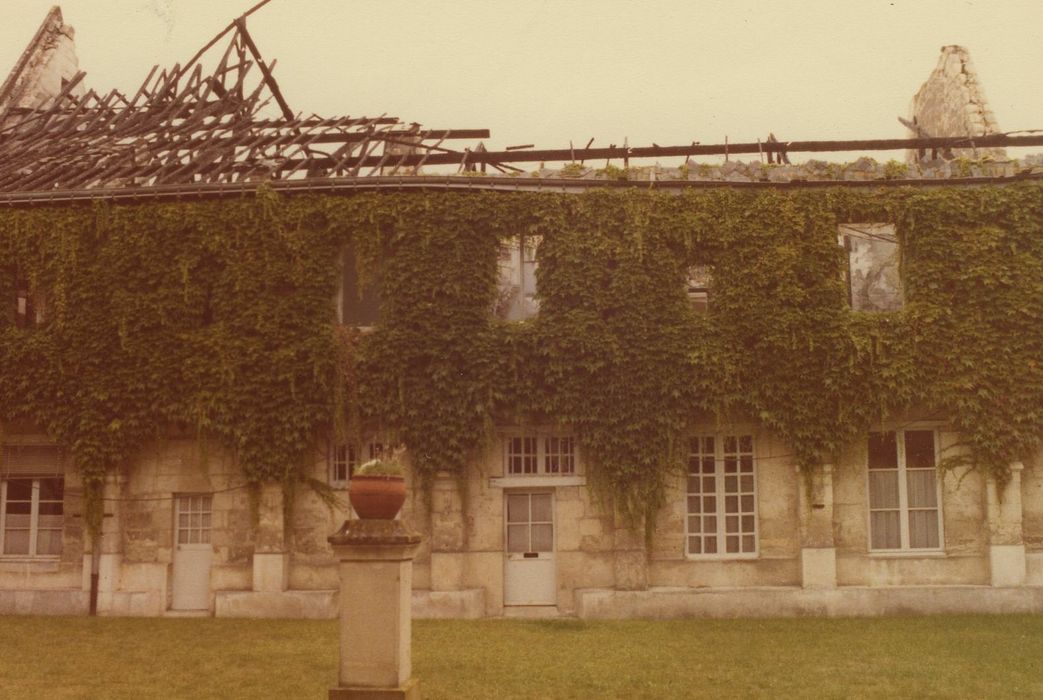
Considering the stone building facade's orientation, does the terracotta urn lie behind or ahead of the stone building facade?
ahead

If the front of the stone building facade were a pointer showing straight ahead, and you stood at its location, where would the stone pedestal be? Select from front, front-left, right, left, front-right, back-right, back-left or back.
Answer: front

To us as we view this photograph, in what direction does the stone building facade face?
facing the viewer
